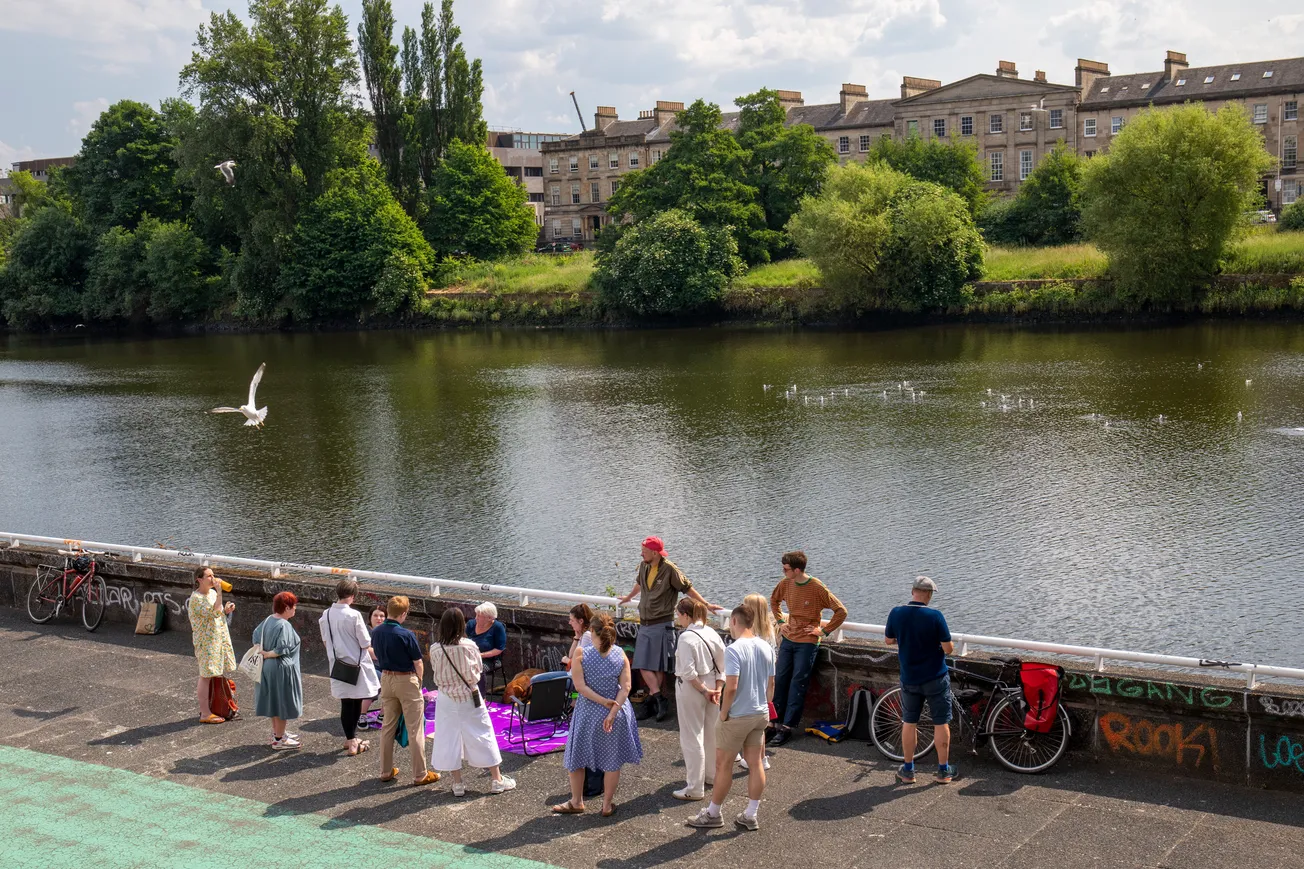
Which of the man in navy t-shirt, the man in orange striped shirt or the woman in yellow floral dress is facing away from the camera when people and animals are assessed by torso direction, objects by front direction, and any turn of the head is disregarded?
the man in navy t-shirt

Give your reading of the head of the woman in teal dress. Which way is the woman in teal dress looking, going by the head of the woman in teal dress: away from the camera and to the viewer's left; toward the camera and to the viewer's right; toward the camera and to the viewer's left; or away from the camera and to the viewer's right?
away from the camera and to the viewer's right

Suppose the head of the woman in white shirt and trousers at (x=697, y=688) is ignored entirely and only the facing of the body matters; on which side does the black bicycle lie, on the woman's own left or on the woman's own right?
on the woman's own right

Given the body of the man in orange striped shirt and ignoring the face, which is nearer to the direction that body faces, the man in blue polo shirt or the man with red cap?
the man in blue polo shirt

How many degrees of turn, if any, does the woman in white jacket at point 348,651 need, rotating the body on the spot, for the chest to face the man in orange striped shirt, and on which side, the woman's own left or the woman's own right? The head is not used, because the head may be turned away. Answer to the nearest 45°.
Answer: approximately 45° to the woman's own right

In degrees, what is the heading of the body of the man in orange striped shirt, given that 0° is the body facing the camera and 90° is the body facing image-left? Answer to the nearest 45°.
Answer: approximately 45°

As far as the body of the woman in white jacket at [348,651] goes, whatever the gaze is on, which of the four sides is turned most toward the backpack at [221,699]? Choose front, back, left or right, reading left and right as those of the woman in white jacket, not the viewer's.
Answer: left

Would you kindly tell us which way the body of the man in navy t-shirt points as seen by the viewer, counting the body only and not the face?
away from the camera

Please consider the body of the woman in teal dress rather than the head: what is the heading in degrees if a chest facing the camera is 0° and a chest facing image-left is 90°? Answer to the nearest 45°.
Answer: approximately 225°

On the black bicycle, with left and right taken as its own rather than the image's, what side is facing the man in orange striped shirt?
front

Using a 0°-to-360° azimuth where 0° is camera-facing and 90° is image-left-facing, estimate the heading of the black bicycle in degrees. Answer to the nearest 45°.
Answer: approximately 90°

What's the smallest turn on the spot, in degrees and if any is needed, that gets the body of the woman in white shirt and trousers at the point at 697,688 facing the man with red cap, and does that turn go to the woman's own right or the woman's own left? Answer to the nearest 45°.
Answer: approximately 45° to the woman's own right

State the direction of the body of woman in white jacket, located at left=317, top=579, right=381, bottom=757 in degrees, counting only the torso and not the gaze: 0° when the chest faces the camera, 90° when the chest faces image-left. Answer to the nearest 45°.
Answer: approximately 225°

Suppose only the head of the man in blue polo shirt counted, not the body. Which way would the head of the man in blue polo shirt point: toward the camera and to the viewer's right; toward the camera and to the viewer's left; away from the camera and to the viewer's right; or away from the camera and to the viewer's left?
away from the camera and to the viewer's right

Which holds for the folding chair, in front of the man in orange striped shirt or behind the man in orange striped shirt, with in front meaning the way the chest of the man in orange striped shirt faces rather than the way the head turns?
in front

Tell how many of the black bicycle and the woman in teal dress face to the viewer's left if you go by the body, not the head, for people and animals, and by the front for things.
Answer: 1
